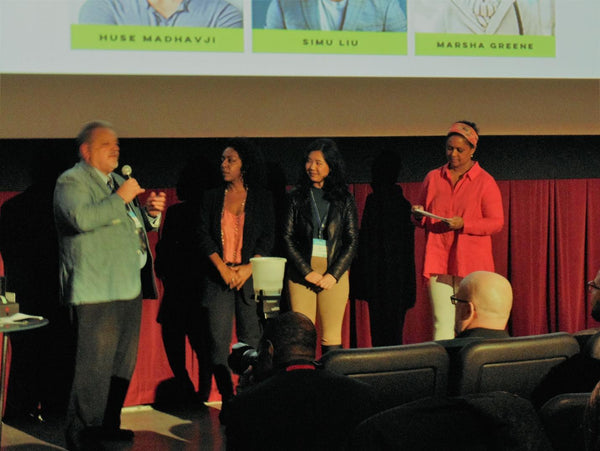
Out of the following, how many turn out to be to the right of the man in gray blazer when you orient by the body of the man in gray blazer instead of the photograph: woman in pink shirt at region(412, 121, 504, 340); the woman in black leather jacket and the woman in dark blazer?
0

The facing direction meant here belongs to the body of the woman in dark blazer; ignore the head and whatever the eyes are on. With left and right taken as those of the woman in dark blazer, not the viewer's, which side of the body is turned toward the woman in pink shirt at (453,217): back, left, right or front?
left

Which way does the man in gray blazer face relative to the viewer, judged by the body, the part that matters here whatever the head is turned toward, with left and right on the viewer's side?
facing the viewer and to the right of the viewer

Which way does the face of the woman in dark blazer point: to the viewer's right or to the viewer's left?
to the viewer's left

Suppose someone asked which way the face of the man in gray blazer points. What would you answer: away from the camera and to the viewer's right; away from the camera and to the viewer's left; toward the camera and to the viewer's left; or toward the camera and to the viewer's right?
toward the camera and to the viewer's right

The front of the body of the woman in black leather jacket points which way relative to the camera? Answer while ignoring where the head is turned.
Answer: toward the camera

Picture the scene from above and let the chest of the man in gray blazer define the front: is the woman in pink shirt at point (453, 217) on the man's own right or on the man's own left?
on the man's own left

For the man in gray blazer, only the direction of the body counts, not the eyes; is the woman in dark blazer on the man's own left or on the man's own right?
on the man's own left

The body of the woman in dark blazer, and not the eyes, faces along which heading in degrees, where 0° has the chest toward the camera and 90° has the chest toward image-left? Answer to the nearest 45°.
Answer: approximately 0°

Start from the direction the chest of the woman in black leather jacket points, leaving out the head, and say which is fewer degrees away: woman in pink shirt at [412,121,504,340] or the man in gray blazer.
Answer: the man in gray blazer

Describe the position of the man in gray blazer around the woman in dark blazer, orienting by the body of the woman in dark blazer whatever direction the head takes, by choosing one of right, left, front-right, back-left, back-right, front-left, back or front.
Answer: front-right

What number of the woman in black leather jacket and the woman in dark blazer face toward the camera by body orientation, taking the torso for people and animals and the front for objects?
2

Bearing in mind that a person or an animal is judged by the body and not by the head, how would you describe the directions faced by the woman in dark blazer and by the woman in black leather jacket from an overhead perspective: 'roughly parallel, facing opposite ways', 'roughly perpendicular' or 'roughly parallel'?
roughly parallel

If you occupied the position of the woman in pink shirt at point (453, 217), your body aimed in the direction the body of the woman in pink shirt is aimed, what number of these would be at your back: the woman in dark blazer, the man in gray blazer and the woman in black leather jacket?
0

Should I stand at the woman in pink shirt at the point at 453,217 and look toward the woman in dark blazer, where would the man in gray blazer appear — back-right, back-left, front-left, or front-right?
front-left

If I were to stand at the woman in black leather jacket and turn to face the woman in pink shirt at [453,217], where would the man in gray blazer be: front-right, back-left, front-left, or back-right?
back-right
